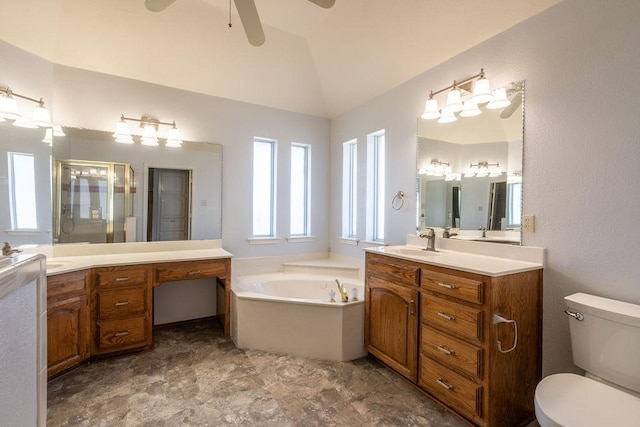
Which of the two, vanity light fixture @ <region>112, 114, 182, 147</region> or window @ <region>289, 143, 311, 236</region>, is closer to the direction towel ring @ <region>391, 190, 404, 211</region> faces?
the vanity light fixture

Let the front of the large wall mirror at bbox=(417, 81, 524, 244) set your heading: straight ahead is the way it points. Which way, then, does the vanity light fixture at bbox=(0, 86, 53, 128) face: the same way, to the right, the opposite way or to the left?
the opposite way

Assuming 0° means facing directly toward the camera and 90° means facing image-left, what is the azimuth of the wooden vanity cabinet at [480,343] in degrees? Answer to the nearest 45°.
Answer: approximately 45°

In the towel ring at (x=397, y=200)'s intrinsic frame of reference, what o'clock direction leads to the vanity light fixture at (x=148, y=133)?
The vanity light fixture is roughly at 1 o'clock from the towel ring.
